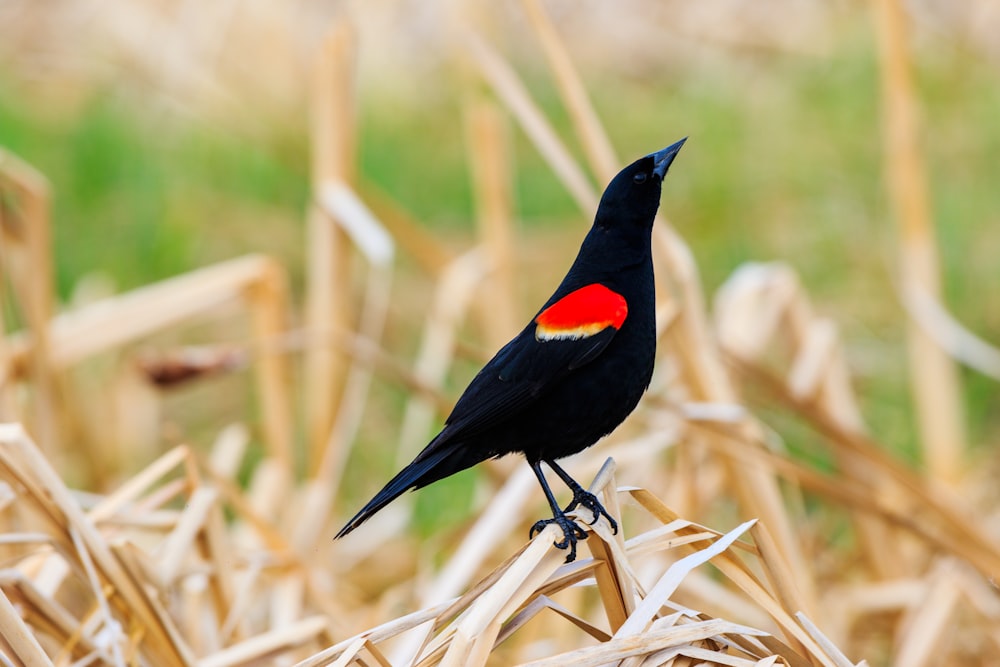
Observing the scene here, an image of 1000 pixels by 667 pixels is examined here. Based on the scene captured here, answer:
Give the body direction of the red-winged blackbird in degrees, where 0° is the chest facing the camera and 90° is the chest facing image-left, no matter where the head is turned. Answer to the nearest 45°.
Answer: approximately 270°

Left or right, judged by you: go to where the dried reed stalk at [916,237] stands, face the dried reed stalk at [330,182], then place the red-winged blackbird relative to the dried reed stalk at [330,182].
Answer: left
